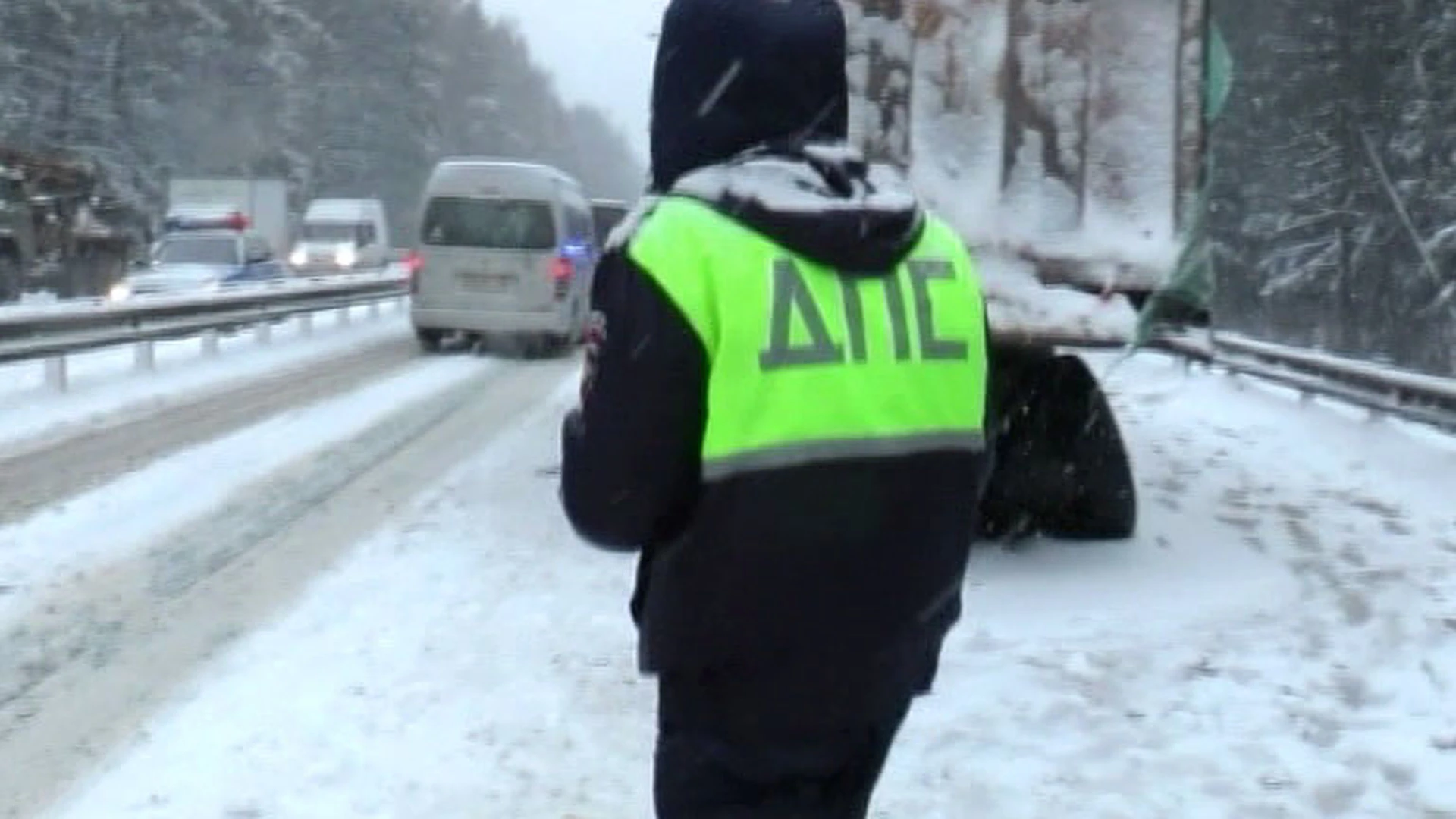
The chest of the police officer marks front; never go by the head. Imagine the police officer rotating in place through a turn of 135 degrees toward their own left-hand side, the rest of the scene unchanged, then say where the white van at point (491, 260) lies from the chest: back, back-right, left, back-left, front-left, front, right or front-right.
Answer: back

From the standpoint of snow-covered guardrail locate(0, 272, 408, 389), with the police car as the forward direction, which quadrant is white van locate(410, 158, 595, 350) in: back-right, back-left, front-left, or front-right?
front-right

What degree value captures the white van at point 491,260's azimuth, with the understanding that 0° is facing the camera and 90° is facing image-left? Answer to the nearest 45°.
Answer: approximately 180°

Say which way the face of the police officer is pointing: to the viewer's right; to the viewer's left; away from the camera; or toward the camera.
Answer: away from the camera

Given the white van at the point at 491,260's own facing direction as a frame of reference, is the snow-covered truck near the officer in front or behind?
behind

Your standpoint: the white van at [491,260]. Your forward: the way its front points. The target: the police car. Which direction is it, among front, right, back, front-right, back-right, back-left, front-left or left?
front-left

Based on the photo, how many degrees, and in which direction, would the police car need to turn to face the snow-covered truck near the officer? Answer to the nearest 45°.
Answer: approximately 45° to its left

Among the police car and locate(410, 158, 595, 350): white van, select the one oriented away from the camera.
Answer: the white van

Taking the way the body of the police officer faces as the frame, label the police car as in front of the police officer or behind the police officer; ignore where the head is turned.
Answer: in front

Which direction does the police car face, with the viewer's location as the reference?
facing the viewer and to the left of the viewer

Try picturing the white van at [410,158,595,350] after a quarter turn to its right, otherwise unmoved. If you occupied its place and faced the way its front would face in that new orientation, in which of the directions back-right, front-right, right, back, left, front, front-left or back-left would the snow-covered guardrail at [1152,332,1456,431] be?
front-right

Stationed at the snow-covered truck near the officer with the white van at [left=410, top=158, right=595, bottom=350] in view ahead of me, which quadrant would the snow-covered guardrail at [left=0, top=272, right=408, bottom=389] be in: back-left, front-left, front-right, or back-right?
front-left

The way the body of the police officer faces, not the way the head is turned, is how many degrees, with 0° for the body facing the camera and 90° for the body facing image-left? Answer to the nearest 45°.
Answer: approximately 135°

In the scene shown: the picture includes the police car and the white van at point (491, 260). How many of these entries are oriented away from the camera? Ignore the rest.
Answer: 1
